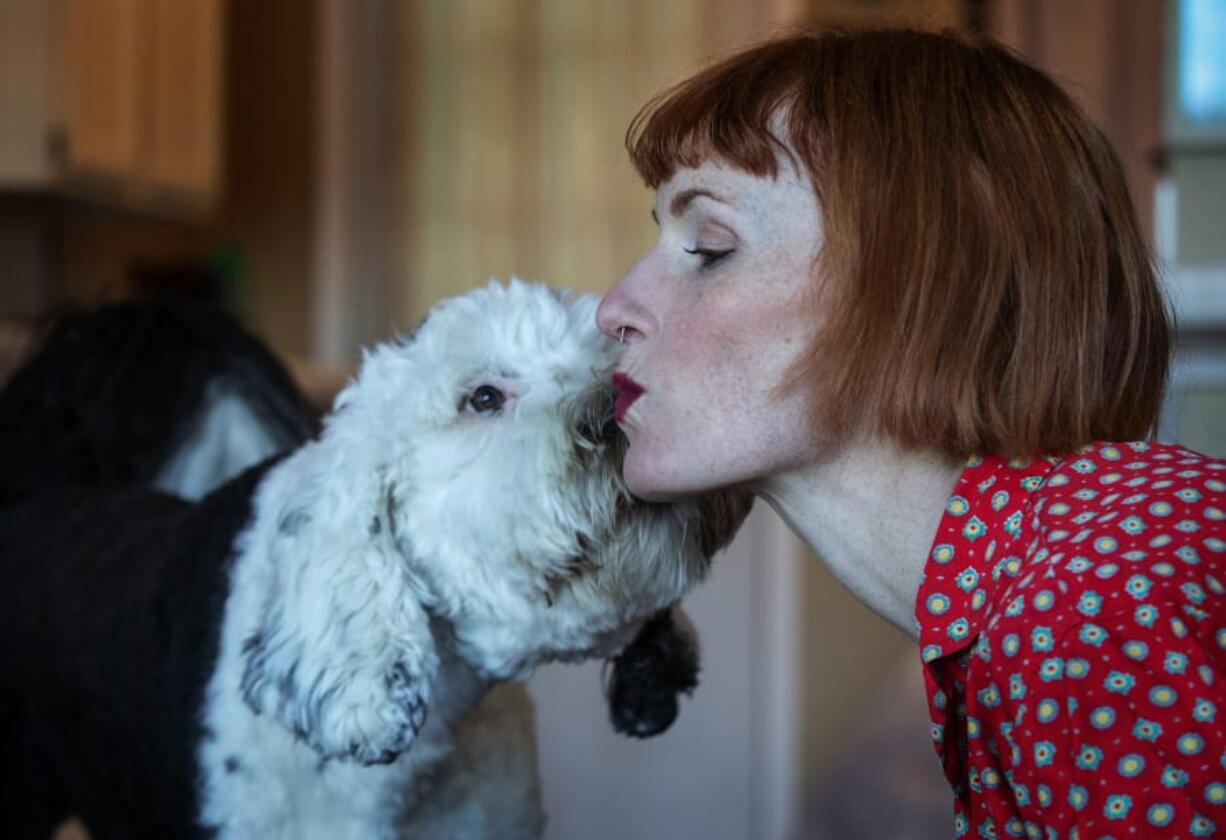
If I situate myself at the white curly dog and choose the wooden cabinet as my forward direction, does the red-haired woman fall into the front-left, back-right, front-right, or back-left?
back-right

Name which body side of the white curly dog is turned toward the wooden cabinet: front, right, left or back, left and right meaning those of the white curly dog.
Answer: left

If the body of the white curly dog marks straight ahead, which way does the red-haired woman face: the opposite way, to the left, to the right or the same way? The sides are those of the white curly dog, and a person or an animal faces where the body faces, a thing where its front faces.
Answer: the opposite way

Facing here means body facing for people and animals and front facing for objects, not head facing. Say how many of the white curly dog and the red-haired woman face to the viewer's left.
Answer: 1

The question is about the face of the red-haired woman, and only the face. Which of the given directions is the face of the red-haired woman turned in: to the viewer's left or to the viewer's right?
to the viewer's left

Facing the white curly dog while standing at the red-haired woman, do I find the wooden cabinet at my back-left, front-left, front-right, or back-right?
front-right

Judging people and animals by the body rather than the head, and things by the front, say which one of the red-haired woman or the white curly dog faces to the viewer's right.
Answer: the white curly dog

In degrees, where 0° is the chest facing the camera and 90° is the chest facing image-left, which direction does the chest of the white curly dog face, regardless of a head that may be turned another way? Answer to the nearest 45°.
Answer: approximately 270°

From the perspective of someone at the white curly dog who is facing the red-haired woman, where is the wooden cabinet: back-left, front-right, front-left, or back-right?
back-left

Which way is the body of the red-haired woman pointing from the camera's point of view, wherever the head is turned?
to the viewer's left
